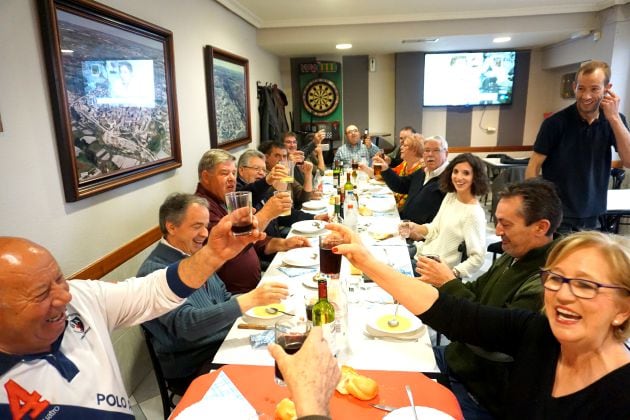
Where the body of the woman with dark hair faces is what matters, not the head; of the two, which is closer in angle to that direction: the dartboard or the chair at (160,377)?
the chair

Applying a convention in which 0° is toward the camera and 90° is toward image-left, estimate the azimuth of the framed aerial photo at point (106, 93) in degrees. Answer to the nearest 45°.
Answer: approximately 315°

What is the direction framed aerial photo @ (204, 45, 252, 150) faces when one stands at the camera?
facing the viewer and to the right of the viewer

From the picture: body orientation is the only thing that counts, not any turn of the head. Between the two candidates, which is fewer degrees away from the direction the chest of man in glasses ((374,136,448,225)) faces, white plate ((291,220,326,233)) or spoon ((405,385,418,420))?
the white plate

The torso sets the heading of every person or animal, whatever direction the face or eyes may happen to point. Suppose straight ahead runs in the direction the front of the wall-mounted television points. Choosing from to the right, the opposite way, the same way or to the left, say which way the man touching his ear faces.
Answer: the same way

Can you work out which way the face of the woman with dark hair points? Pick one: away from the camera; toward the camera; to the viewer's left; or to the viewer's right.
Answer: toward the camera

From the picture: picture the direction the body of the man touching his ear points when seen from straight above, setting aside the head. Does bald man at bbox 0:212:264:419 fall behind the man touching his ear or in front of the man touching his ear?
in front

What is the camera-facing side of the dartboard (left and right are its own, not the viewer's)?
front

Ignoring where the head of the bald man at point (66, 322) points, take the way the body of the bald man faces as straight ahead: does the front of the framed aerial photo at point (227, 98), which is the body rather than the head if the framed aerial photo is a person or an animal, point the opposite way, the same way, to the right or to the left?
the same way

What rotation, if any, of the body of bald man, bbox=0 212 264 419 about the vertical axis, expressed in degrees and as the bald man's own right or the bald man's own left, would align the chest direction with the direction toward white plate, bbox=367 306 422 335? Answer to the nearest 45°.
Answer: approximately 45° to the bald man's own left

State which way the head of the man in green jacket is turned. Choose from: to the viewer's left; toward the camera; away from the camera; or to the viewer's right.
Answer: to the viewer's left

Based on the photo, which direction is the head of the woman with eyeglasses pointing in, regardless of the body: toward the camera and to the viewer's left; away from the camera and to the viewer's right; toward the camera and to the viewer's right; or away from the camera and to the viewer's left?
toward the camera and to the viewer's left

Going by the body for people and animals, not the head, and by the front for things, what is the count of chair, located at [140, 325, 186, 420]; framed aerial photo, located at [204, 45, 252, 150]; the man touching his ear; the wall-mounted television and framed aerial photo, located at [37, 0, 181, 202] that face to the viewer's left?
0

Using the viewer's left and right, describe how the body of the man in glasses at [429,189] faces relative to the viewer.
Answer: facing the viewer and to the left of the viewer

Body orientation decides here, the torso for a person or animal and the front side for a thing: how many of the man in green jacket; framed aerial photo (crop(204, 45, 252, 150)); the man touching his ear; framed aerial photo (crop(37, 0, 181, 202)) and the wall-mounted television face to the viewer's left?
1

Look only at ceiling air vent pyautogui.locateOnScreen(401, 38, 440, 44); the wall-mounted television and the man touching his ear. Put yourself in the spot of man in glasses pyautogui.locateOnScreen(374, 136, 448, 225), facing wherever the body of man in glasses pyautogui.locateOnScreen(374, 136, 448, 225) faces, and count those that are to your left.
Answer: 1

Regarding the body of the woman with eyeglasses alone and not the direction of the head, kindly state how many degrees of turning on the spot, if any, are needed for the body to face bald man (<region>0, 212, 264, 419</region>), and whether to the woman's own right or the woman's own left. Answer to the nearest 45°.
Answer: approximately 45° to the woman's own right

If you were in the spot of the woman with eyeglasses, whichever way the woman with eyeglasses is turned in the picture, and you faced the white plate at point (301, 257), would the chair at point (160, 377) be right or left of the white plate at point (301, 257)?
left
